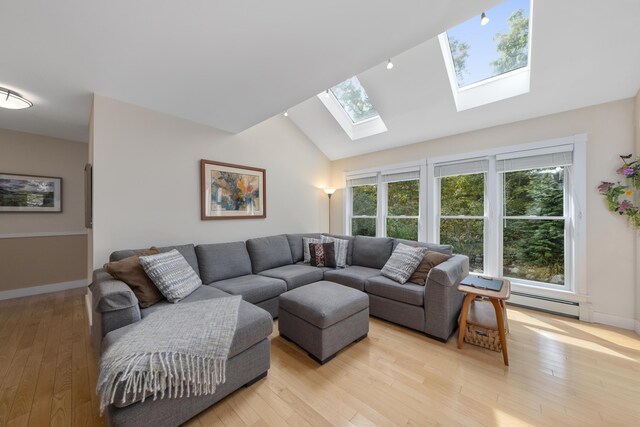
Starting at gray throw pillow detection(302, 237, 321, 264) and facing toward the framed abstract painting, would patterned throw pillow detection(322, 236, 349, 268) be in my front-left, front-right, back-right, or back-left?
back-left

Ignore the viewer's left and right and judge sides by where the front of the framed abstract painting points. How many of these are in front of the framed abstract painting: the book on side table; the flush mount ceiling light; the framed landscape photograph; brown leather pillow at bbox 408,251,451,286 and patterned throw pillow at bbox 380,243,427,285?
3

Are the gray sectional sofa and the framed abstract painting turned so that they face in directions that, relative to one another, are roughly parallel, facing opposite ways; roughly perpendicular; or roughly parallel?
roughly parallel

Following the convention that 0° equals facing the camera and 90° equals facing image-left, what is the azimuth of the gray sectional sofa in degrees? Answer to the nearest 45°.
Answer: approximately 315°

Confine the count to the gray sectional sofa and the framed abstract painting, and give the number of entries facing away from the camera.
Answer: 0

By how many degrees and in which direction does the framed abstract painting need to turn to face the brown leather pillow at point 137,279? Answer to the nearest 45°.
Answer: approximately 90° to its right

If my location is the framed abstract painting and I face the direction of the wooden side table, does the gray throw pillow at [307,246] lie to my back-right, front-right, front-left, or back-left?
front-left

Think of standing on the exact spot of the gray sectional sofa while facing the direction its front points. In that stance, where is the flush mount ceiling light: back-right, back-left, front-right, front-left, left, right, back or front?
back-right

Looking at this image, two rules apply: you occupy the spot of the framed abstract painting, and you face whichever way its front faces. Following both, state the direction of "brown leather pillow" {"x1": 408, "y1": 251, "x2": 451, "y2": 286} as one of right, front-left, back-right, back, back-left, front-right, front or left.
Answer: front
